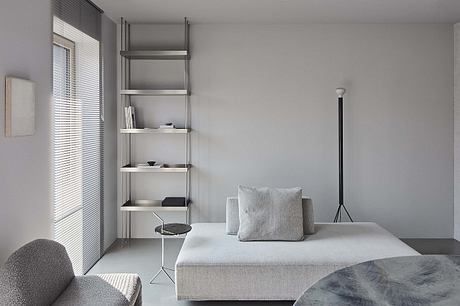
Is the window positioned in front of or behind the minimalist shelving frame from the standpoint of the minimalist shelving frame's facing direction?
in front

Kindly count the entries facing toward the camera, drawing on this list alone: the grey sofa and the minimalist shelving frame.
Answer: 2

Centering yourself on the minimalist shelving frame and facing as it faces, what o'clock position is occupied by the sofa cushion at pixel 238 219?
The sofa cushion is roughly at 11 o'clock from the minimalist shelving frame.

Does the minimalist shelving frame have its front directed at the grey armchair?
yes

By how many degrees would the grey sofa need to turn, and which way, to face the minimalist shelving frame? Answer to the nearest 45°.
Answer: approximately 135° to its right

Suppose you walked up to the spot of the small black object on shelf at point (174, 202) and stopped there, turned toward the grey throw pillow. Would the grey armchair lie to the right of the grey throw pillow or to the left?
right

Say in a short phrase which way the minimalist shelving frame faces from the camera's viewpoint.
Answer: facing the viewer

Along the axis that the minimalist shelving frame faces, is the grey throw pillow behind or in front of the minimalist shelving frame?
in front

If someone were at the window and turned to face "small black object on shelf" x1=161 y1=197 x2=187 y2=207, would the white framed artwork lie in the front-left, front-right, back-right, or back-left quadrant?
back-right

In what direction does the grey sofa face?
toward the camera
